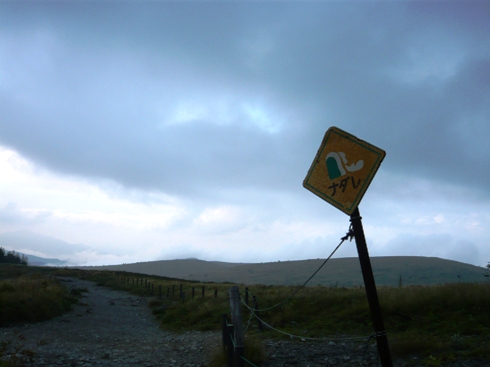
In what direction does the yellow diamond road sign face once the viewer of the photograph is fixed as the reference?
facing the viewer

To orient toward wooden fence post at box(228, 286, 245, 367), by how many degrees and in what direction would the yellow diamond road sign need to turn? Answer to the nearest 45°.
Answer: approximately 135° to its right
